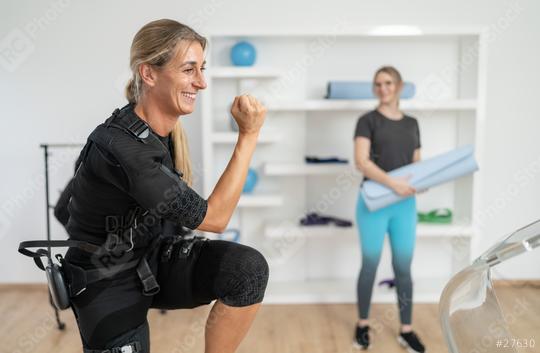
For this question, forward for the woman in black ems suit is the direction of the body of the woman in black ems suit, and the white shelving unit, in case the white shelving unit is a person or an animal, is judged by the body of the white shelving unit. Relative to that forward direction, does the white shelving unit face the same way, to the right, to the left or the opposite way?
to the right

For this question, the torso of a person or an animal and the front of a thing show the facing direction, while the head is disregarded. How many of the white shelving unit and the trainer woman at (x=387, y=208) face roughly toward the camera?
2

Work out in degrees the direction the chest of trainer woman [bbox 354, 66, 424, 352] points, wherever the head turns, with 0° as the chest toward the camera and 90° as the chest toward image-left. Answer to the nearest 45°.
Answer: approximately 0°

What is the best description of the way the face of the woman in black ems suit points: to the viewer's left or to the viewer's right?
to the viewer's right

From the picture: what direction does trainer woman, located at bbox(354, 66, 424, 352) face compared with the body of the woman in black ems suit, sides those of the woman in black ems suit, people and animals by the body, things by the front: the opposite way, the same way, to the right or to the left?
to the right

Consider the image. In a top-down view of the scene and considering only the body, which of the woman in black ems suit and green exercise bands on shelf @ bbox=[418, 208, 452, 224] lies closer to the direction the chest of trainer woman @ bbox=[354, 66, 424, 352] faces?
the woman in black ems suit

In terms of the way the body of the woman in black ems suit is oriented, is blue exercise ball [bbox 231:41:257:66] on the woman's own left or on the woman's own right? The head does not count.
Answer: on the woman's own left

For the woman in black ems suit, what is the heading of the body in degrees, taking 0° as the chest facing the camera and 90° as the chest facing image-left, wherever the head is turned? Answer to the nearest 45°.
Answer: approximately 270°
